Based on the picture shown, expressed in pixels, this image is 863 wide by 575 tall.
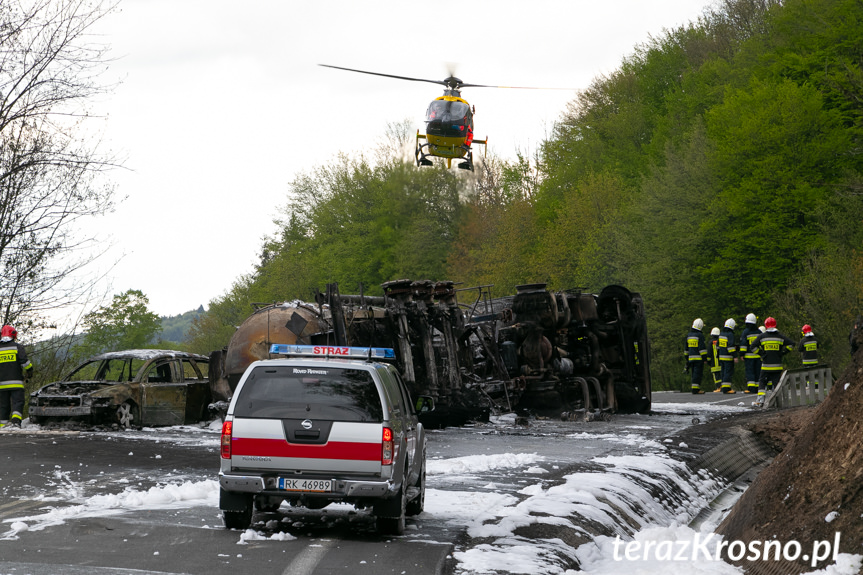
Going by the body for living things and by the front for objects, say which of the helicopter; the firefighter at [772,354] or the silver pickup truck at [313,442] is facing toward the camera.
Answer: the helicopter

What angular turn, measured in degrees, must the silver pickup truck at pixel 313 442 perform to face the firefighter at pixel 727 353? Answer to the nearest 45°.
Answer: approximately 45° to its right

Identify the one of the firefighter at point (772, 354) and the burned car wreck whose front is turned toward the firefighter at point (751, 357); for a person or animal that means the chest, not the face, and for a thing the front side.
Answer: the firefighter at point (772, 354)

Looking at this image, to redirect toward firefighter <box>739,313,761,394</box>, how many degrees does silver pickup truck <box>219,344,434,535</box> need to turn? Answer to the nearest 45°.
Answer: approximately 45° to its right

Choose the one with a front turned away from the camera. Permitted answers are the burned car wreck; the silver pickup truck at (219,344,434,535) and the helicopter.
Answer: the silver pickup truck

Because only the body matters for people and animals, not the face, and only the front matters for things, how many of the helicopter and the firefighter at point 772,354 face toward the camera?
1

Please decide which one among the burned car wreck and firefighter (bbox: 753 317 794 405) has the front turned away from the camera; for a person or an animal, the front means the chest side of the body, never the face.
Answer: the firefighter

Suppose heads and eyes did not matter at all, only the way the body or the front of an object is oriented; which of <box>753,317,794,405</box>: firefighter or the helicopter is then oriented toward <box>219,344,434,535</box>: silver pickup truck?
the helicopter

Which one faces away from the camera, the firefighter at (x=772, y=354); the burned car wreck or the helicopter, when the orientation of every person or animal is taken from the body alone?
the firefighter

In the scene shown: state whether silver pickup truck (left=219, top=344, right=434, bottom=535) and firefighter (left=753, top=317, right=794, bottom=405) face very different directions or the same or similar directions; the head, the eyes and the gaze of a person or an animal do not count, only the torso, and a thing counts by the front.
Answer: same or similar directions

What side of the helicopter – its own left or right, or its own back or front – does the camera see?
front

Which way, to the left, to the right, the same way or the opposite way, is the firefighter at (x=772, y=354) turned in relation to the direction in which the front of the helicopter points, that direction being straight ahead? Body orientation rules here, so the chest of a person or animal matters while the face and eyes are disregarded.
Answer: the opposite way

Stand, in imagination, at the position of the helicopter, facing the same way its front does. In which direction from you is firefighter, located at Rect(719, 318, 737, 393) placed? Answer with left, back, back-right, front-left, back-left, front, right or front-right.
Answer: left

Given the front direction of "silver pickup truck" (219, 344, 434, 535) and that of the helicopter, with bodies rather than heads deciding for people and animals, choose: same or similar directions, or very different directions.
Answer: very different directions

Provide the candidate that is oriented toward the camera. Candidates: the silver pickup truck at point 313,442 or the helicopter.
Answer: the helicopter

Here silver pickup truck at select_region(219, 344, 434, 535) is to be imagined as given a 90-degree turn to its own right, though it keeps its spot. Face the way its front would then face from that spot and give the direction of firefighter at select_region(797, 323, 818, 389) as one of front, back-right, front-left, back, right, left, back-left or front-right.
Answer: front-left
